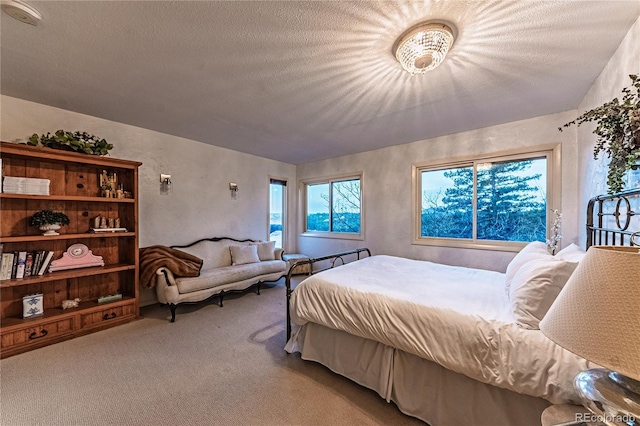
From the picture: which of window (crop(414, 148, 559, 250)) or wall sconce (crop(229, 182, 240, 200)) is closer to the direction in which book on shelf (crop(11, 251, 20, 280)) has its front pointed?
the window

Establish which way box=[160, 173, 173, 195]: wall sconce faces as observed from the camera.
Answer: facing the viewer and to the right of the viewer

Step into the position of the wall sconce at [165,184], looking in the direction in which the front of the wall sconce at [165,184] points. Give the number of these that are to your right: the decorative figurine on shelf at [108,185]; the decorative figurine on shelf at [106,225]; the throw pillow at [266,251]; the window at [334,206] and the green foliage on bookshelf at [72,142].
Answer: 3

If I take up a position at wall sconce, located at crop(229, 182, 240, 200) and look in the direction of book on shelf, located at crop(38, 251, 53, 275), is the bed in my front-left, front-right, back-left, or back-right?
front-left

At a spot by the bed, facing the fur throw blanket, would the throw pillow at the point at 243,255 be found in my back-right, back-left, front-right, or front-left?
front-right

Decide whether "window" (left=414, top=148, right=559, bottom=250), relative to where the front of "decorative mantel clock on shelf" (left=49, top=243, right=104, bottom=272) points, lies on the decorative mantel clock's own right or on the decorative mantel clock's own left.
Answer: on the decorative mantel clock's own left

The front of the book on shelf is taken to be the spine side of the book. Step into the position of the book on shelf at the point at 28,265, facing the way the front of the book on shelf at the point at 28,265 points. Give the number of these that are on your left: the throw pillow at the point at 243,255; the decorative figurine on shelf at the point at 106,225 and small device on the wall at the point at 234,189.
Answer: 3

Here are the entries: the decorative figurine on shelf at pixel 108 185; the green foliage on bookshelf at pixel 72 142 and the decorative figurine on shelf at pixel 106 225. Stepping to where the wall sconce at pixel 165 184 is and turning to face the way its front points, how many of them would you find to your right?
3

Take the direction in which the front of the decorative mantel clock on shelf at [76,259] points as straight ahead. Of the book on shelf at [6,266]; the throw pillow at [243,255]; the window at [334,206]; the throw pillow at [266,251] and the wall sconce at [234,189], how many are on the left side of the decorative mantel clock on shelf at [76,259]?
4

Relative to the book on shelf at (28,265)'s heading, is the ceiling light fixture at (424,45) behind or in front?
in front

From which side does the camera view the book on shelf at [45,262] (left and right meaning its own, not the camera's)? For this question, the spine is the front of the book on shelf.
front

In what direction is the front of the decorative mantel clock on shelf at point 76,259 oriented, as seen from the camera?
facing the viewer
